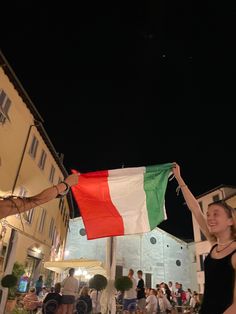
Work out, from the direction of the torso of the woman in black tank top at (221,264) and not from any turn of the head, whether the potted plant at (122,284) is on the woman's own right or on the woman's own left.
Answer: on the woman's own right

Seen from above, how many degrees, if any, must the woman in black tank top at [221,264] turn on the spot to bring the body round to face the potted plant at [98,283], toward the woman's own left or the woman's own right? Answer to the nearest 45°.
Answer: approximately 90° to the woman's own right

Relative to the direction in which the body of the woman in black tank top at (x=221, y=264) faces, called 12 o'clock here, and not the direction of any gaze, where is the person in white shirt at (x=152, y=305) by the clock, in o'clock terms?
The person in white shirt is roughly at 4 o'clock from the woman in black tank top.

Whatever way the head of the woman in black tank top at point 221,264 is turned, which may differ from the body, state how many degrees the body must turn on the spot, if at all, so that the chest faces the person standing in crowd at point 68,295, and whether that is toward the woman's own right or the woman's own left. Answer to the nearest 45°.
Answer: approximately 90° to the woman's own right

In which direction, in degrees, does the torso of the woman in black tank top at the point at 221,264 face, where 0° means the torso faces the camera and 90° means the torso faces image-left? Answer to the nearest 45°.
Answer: approximately 45°
